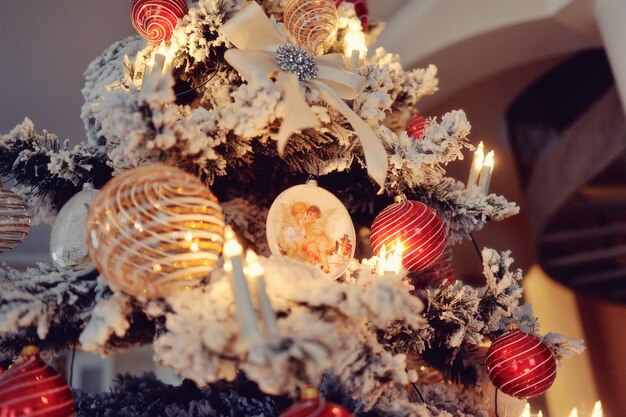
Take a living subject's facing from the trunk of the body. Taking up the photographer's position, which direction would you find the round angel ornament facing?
facing the viewer

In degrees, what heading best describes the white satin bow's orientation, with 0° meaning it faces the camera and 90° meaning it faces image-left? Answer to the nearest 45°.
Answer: approximately 0°

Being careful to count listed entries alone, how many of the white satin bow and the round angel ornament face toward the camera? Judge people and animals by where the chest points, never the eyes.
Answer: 2

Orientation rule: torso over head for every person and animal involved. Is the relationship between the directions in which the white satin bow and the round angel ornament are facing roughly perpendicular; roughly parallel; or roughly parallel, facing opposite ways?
roughly parallel
